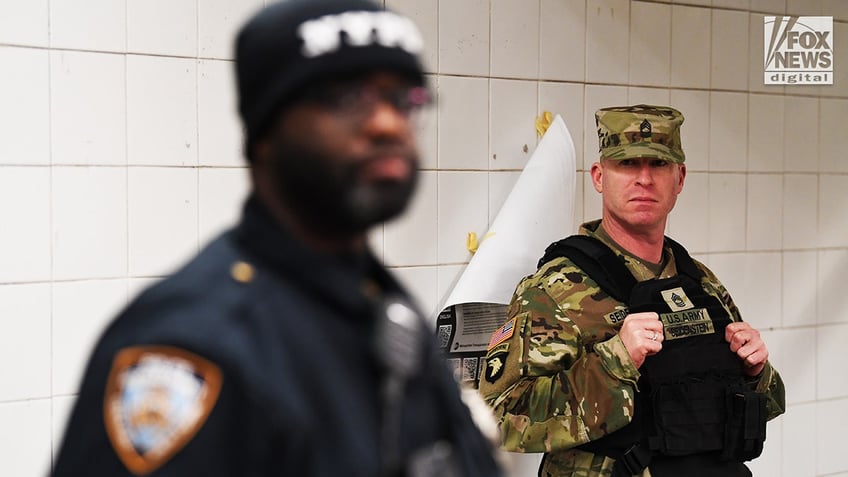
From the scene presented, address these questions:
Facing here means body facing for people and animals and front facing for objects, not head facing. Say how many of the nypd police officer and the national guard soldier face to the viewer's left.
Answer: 0

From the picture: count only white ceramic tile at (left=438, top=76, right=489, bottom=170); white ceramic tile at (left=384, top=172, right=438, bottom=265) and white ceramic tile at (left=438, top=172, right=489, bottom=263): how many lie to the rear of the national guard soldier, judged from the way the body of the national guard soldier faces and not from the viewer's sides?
3

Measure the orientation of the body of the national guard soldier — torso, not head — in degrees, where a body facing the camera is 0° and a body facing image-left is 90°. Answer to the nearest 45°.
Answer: approximately 315°

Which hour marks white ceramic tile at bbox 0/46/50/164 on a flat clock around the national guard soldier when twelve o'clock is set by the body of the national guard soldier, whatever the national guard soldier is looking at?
The white ceramic tile is roughly at 4 o'clock from the national guard soldier.

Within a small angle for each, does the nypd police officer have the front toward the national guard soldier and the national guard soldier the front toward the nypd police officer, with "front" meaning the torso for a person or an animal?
no

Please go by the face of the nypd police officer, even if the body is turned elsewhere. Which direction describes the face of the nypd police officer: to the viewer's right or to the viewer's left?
to the viewer's right

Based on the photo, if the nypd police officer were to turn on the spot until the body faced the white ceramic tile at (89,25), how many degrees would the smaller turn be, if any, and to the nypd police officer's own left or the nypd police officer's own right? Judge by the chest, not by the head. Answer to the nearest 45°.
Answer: approximately 135° to the nypd police officer's own left

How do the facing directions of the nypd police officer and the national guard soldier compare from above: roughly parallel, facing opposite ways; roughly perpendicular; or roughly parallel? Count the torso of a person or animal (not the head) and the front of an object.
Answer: roughly parallel

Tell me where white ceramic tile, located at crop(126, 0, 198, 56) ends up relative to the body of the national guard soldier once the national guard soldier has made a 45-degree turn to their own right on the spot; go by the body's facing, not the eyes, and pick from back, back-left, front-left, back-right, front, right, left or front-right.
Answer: right

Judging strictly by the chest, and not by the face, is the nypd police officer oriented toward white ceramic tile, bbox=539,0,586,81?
no

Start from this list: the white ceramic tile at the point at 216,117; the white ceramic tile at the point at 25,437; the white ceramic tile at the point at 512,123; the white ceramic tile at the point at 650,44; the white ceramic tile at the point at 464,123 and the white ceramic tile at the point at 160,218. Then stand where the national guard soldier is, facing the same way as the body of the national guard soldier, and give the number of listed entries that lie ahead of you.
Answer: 0

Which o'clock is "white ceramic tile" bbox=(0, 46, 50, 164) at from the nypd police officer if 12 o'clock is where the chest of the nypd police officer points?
The white ceramic tile is roughly at 7 o'clock from the nypd police officer.

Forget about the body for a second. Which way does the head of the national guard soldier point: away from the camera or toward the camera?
toward the camera

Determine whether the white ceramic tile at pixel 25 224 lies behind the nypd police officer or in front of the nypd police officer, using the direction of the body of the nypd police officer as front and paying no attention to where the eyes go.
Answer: behind

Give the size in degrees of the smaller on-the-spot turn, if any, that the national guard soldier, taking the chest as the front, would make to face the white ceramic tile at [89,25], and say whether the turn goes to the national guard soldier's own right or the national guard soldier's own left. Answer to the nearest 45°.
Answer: approximately 135° to the national guard soldier's own right

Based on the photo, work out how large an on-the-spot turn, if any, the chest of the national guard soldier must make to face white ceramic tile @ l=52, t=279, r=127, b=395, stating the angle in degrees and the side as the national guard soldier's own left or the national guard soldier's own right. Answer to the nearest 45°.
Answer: approximately 135° to the national guard soldier's own right

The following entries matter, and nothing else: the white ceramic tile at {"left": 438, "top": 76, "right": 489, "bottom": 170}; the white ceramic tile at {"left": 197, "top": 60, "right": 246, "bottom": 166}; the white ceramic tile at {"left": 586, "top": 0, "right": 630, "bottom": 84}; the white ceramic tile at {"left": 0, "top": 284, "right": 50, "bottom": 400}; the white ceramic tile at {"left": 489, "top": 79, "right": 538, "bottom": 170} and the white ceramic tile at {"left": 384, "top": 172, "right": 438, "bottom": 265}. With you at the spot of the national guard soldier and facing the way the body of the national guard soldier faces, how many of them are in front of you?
0
